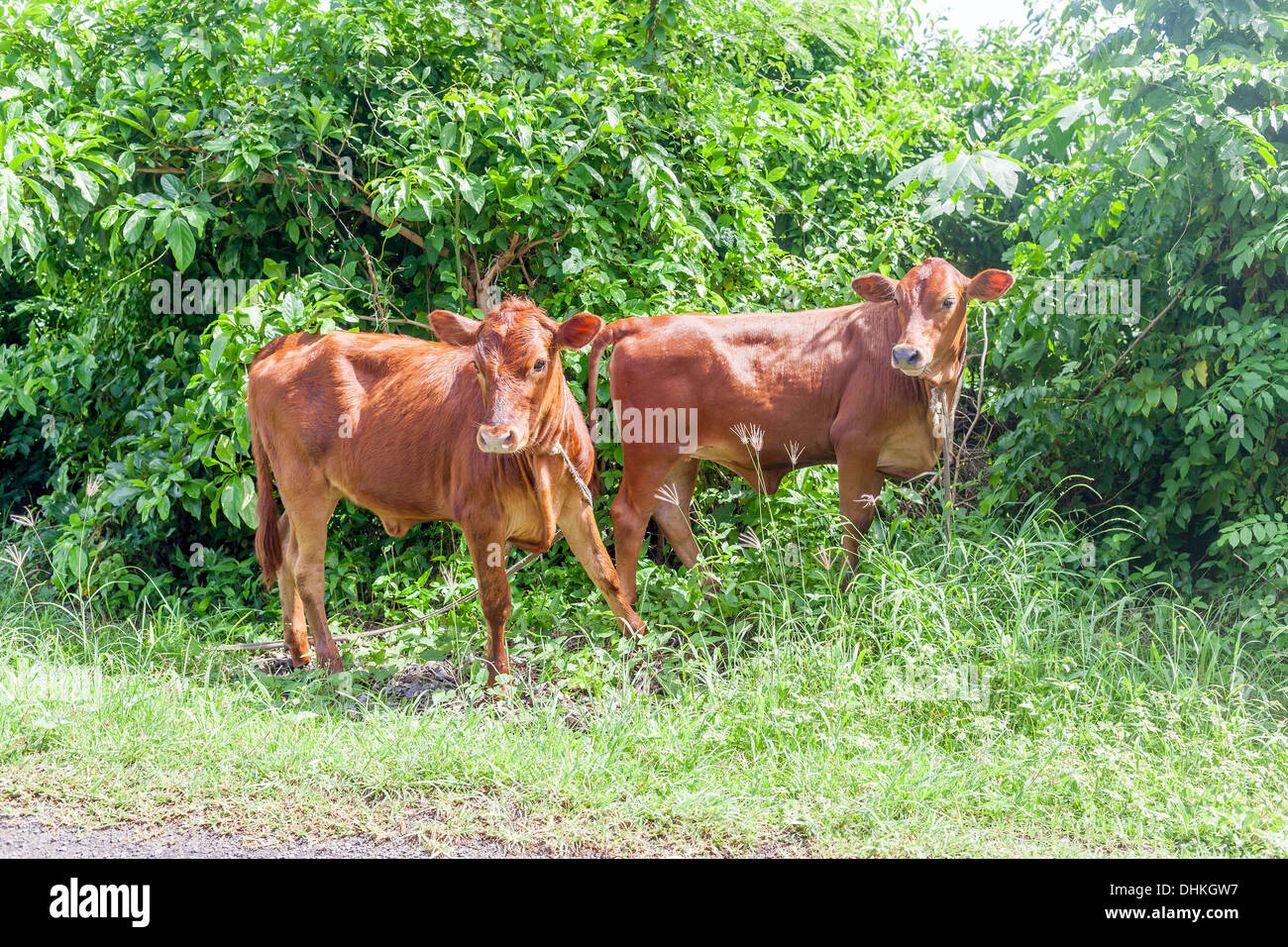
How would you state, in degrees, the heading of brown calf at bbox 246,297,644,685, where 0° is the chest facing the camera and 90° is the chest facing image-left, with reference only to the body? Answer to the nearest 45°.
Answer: approximately 315°

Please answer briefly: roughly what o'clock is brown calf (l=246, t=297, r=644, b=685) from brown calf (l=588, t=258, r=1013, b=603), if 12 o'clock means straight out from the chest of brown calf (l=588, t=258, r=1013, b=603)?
brown calf (l=246, t=297, r=644, b=685) is roughly at 5 o'clock from brown calf (l=588, t=258, r=1013, b=603).

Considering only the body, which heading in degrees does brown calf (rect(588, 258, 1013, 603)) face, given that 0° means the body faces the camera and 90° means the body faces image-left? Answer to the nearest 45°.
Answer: approximately 270°
